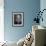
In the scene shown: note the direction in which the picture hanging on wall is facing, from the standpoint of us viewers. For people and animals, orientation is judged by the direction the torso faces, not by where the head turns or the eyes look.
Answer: facing the viewer
